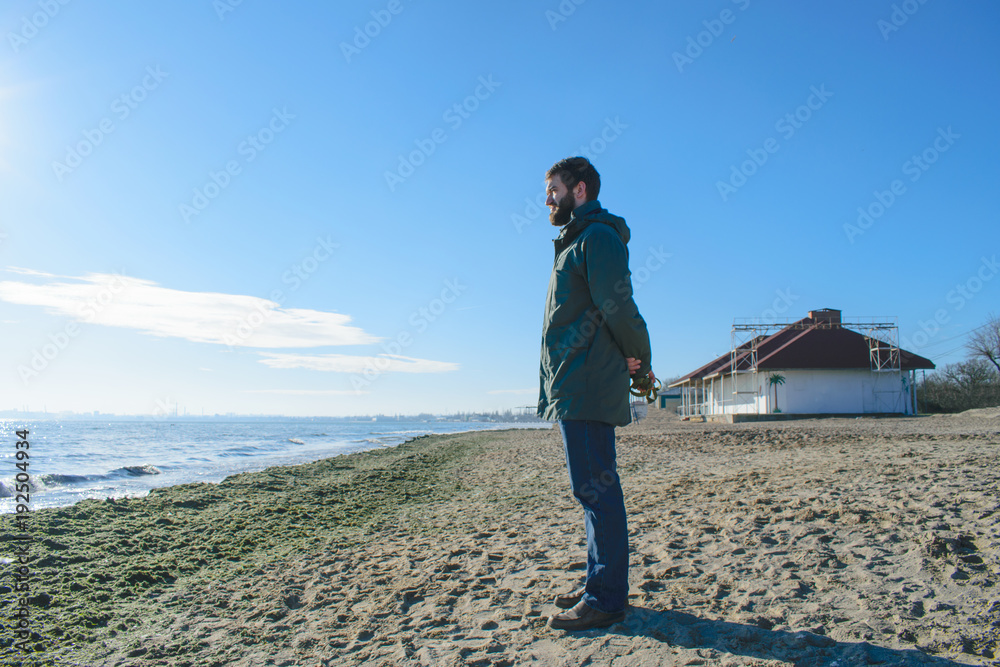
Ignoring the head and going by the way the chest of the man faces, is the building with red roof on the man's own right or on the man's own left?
on the man's own right

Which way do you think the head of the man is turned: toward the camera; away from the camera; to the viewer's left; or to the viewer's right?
to the viewer's left

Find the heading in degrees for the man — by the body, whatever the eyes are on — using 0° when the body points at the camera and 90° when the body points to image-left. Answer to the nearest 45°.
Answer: approximately 90°

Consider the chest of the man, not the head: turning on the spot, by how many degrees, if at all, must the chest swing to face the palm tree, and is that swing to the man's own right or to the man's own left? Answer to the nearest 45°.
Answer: approximately 90° to the man's own right
